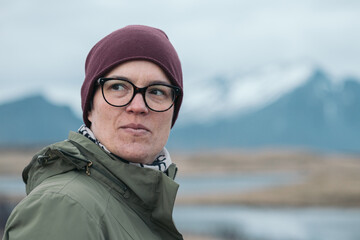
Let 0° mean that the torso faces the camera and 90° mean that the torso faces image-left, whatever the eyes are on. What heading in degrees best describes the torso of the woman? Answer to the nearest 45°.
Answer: approximately 315°
